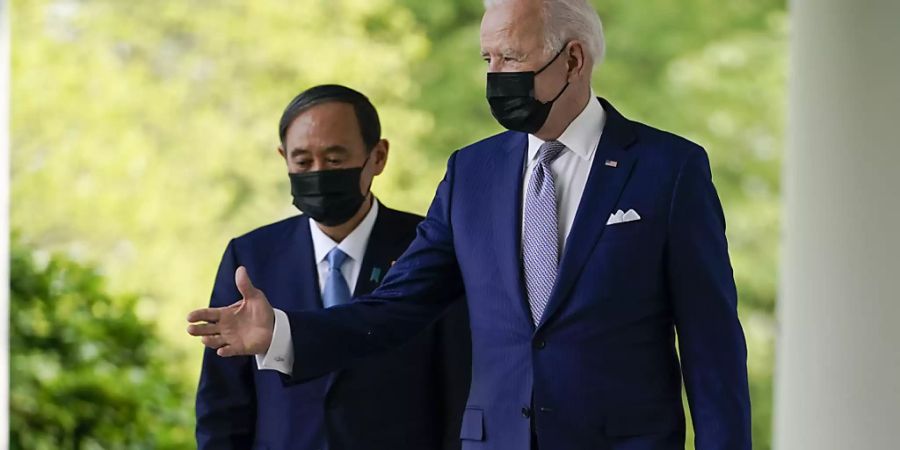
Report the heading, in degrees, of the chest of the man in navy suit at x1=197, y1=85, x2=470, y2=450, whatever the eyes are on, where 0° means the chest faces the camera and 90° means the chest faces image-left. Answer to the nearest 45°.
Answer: approximately 0°

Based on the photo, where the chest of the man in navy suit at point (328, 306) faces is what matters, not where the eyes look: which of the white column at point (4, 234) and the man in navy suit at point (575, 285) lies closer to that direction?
the man in navy suit

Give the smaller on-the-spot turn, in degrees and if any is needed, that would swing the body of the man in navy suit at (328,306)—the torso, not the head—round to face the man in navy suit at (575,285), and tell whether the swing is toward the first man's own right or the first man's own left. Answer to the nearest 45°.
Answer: approximately 45° to the first man's own left

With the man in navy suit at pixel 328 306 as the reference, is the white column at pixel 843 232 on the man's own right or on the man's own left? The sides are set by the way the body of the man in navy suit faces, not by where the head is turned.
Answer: on the man's own left
